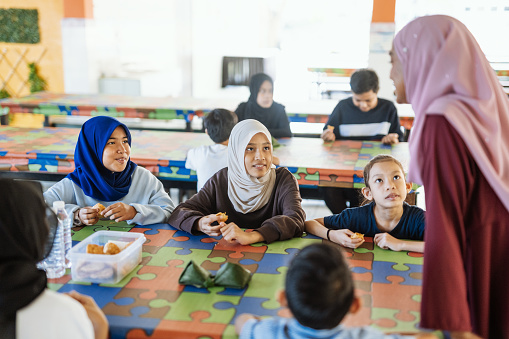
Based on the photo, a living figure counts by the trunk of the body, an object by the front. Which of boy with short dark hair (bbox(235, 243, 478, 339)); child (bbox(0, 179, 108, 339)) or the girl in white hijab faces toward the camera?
the girl in white hijab

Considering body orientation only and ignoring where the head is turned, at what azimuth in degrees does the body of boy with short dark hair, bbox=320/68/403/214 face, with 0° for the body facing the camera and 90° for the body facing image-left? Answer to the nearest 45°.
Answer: approximately 0°

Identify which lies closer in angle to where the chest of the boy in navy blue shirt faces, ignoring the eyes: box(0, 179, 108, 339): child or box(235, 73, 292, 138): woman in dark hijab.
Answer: the child

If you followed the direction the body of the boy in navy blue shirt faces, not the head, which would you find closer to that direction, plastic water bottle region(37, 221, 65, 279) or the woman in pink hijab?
the woman in pink hijab

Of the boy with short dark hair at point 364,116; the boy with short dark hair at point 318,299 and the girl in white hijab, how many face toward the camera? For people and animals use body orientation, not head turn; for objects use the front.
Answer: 2

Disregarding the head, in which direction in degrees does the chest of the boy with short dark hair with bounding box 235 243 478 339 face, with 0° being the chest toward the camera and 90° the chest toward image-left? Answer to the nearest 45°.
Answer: approximately 180°

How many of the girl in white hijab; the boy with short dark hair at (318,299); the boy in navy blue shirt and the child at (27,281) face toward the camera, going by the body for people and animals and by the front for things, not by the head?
2

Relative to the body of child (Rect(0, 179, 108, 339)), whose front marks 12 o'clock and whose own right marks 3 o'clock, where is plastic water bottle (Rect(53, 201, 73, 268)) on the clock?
The plastic water bottle is roughly at 11 o'clock from the child.

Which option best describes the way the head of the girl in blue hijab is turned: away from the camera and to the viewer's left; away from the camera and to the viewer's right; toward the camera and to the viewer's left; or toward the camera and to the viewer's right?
toward the camera and to the viewer's right

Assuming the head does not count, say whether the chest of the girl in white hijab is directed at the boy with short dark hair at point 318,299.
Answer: yes

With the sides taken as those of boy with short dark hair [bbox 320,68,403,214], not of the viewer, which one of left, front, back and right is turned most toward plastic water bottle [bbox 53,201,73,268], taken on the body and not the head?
front

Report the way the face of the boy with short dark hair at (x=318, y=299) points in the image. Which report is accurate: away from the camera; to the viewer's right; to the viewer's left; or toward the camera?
away from the camera

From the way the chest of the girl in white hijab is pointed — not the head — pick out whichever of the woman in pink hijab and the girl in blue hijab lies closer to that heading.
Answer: the woman in pink hijab
